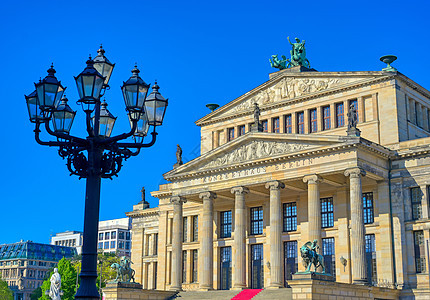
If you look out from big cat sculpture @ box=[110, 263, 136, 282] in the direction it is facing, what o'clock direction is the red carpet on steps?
The red carpet on steps is roughly at 7 o'clock from the big cat sculpture.

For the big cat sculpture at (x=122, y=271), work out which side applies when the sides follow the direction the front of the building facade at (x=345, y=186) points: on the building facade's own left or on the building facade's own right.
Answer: on the building facade's own right

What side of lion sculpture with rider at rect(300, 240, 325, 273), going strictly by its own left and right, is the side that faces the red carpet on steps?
right

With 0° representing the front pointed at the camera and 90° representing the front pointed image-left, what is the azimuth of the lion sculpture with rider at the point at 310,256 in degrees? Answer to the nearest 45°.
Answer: approximately 45°

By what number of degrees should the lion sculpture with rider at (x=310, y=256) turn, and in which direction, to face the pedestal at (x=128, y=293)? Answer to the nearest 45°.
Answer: approximately 90° to its right

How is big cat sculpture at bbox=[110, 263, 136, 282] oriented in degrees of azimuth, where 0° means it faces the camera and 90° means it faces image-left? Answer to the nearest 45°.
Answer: approximately 90°
